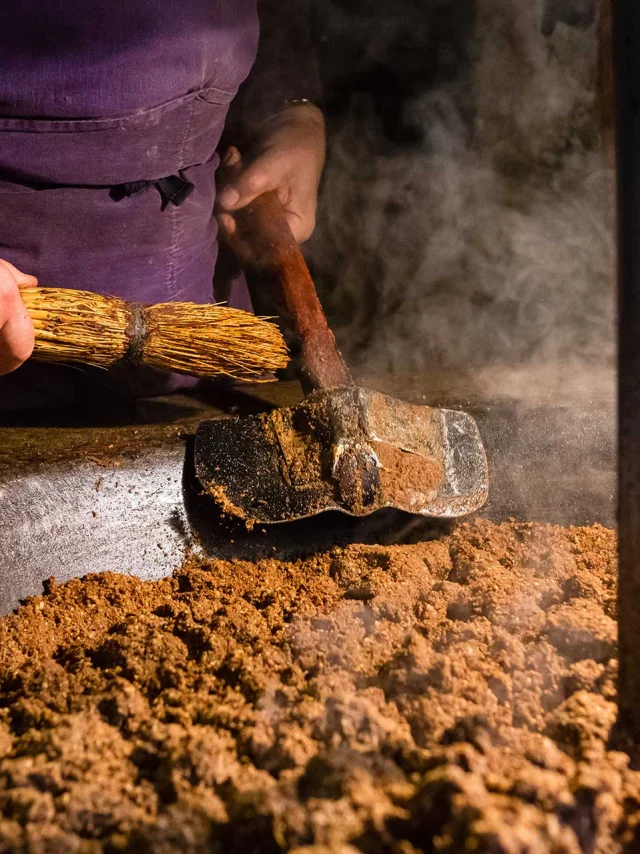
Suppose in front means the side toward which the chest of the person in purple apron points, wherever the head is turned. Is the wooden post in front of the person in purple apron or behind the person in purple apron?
in front

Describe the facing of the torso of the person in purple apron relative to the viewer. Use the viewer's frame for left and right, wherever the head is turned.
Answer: facing the viewer and to the right of the viewer
